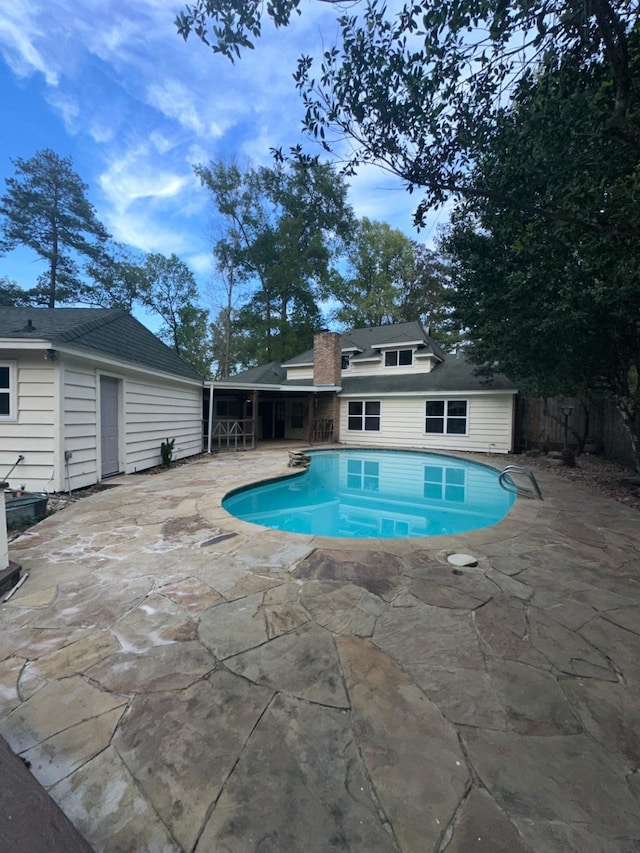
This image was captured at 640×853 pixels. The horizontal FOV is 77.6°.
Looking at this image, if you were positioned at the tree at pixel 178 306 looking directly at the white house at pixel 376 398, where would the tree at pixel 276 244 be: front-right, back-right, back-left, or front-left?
front-left

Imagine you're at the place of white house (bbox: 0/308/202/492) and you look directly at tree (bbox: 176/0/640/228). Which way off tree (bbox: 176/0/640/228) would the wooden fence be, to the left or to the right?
left

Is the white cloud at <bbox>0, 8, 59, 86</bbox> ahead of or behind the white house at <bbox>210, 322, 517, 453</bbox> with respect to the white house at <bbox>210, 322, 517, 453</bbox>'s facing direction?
behind

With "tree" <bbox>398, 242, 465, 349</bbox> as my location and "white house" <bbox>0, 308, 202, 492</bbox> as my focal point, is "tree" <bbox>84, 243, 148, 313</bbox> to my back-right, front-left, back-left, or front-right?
front-right

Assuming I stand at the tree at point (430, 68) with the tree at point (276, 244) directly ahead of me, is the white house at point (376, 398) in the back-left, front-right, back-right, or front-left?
front-right
